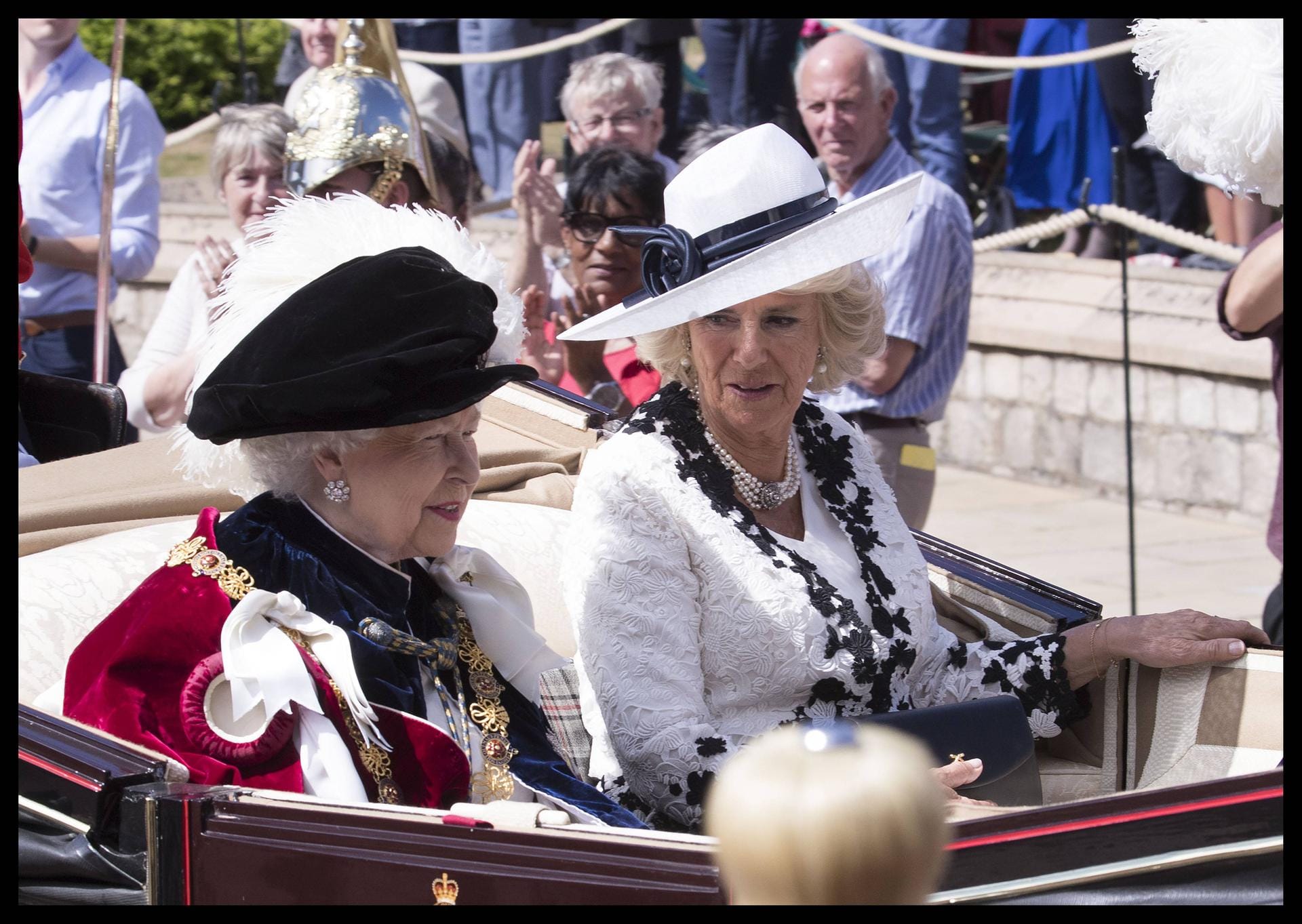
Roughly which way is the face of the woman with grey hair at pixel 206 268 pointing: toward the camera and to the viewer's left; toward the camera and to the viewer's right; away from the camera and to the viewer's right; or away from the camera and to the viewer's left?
toward the camera and to the viewer's right

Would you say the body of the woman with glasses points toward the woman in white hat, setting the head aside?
yes

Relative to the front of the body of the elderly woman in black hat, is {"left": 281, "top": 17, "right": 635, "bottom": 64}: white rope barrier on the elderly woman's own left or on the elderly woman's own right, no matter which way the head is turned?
on the elderly woman's own left

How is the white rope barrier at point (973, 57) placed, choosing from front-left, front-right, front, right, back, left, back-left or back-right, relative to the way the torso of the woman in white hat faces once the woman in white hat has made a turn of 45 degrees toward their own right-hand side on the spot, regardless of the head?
back

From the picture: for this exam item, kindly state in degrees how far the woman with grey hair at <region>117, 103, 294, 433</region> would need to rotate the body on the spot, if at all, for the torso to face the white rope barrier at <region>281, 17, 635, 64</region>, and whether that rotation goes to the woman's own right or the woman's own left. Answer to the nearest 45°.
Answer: approximately 90° to the woman's own left

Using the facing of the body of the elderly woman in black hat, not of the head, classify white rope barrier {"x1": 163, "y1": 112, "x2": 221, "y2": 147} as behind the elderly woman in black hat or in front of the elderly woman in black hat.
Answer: behind

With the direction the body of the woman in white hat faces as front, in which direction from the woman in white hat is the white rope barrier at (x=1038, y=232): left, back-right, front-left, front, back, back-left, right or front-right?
back-left

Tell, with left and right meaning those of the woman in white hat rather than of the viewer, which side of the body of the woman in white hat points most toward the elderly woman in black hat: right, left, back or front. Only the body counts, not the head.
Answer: right
